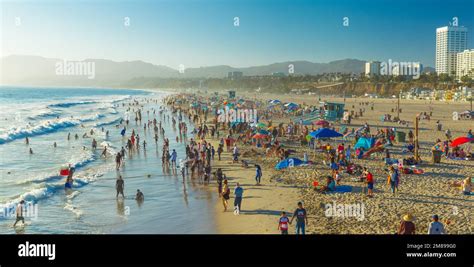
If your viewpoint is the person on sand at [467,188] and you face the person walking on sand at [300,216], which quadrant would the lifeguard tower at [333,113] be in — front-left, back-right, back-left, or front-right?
back-right

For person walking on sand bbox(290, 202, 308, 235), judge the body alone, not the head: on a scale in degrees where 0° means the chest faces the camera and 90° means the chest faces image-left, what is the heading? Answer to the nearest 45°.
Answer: approximately 0°

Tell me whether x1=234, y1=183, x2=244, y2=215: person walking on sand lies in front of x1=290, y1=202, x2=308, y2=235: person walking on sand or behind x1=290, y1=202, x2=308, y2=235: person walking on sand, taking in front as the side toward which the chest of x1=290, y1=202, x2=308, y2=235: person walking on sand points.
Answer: behind

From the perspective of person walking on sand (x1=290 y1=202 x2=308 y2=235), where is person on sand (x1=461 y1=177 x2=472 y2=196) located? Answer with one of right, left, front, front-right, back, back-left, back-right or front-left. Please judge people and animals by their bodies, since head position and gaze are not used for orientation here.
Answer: back-left

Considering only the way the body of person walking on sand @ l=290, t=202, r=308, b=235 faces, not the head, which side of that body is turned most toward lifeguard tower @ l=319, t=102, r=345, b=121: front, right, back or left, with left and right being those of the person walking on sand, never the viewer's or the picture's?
back

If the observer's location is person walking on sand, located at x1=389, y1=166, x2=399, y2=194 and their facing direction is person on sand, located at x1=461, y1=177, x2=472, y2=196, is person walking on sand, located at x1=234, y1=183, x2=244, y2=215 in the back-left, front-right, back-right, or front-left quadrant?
back-right
